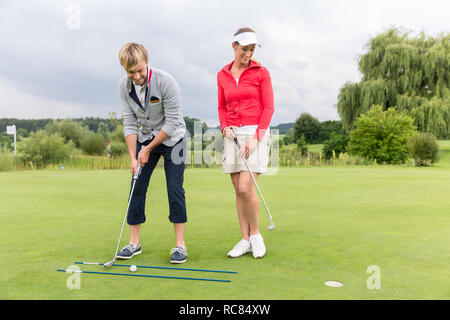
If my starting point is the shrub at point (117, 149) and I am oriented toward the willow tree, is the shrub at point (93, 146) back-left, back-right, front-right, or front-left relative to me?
back-left

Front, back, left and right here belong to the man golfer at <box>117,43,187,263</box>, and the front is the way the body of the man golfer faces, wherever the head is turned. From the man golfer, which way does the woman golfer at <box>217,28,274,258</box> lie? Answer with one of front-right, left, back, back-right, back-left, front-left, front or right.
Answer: back-left

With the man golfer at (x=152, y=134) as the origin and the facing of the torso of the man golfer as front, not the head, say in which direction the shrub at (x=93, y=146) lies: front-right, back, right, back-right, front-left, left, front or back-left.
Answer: back-right

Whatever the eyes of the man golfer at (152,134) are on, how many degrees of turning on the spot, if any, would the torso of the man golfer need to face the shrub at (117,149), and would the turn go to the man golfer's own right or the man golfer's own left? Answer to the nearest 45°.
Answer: approximately 135° to the man golfer's own right

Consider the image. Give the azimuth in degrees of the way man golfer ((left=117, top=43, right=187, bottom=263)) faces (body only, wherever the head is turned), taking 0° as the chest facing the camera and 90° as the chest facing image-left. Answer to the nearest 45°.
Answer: approximately 45°

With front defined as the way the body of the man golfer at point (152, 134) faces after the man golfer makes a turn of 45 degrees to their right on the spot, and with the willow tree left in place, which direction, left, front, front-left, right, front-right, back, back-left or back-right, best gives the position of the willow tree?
back-right

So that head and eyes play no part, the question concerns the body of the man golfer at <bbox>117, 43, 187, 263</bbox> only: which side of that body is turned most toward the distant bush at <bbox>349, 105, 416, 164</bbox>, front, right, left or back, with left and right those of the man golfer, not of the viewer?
back

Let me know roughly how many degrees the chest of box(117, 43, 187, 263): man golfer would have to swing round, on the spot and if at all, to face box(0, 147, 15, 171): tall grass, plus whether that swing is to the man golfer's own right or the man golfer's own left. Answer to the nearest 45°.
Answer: approximately 135° to the man golfer's own right

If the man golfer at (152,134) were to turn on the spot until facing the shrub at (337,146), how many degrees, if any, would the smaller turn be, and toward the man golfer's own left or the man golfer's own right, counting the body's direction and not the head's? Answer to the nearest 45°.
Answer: approximately 180°

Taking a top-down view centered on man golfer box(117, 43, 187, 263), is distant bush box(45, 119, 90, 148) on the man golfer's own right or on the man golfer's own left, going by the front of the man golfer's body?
on the man golfer's own right

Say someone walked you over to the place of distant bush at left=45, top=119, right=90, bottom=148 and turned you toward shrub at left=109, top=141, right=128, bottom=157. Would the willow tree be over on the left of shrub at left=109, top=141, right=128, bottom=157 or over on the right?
left
